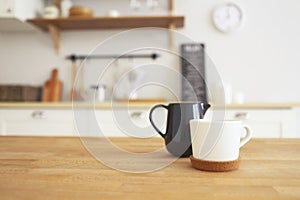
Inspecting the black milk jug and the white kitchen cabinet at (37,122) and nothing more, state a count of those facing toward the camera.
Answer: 1

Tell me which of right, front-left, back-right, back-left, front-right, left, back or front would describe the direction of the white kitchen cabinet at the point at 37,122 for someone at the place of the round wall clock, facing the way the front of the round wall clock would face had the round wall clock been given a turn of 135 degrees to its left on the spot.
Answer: back

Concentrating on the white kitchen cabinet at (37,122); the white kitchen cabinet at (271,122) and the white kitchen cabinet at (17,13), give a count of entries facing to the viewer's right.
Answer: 0

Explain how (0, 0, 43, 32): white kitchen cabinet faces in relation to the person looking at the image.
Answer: facing the viewer

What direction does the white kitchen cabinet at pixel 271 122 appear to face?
toward the camera

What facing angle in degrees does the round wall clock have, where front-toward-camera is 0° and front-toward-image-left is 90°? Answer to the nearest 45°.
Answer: approximately 0°

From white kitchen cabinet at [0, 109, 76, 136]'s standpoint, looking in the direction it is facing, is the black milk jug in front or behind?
in front

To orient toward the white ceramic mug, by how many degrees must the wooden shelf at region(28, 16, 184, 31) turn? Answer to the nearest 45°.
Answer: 0° — it already faces it

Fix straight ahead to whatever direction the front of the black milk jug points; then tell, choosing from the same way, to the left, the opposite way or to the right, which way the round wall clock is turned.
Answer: to the right

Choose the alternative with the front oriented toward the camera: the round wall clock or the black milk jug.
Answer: the round wall clock

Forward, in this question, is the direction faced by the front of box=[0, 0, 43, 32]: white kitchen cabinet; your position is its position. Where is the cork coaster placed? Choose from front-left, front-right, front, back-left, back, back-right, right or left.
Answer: front

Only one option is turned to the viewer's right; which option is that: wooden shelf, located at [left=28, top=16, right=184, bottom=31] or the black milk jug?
the black milk jug

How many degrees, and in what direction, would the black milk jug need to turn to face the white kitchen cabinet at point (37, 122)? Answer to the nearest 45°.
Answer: approximately 135° to its left

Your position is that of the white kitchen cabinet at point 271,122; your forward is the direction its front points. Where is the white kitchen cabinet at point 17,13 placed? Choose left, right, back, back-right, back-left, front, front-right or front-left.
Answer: right

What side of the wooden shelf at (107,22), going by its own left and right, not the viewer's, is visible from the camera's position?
front

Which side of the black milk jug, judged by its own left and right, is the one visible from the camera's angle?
right

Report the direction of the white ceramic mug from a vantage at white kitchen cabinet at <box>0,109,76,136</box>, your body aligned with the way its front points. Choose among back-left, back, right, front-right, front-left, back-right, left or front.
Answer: front

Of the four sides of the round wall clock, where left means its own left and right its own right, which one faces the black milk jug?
front
